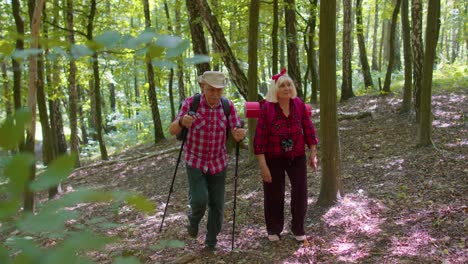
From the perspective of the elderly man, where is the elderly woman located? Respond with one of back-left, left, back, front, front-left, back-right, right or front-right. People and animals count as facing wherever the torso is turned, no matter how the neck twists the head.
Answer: left

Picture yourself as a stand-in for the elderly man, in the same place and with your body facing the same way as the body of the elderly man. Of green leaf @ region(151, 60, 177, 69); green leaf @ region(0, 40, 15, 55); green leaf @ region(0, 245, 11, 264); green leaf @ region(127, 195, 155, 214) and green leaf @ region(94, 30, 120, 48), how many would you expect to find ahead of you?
5

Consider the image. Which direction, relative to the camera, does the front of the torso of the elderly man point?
toward the camera

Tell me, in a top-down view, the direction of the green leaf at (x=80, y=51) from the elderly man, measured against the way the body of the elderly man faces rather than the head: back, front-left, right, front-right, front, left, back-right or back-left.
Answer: front

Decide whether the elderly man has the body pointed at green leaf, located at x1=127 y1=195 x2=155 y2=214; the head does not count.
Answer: yes

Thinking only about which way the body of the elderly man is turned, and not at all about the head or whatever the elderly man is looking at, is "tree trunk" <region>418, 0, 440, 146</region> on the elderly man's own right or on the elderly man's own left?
on the elderly man's own left

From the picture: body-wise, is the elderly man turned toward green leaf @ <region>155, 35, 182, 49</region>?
yes

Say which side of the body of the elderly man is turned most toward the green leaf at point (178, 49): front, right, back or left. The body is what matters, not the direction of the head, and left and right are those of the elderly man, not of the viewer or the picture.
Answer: front

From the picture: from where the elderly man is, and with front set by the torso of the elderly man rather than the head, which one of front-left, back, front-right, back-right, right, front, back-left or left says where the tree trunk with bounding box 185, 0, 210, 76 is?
back

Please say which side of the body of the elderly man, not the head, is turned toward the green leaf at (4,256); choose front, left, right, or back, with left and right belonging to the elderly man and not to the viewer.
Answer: front
